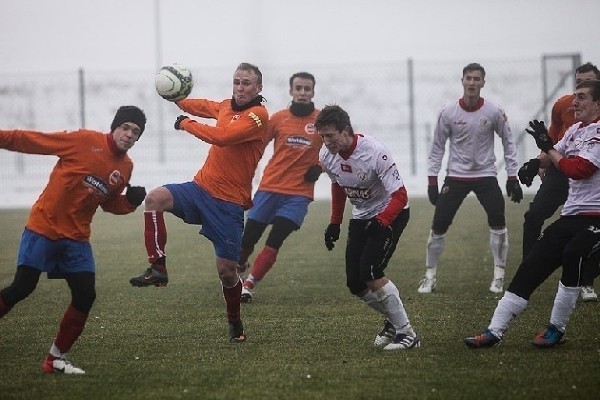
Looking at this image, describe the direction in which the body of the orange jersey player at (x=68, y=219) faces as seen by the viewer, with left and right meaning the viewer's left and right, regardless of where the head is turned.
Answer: facing the viewer and to the right of the viewer

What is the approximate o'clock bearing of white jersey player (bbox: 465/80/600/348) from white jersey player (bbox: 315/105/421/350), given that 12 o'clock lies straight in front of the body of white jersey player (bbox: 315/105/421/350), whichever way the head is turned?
white jersey player (bbox: 465/80/600/348) is roughly at 8 o'clock from white jersey player (bbox: 315/105/421/350).

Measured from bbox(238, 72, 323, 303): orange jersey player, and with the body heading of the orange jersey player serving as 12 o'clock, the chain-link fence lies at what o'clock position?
The chain-link fence is roughly at 6 o'clock from the orange jersey player.

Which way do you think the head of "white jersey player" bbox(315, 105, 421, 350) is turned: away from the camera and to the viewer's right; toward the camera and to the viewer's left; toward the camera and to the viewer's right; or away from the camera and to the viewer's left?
toward the camera and to the viewer's left

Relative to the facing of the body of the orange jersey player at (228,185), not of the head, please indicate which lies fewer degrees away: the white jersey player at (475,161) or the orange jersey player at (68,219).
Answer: the orange jersey player

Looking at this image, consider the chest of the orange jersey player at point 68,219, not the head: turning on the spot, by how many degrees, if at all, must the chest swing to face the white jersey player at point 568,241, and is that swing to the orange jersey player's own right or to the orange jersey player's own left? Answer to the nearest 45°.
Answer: approximately 45° to the orange jersey player's own left

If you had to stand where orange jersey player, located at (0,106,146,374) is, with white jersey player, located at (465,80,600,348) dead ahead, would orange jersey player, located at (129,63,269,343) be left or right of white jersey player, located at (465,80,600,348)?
left

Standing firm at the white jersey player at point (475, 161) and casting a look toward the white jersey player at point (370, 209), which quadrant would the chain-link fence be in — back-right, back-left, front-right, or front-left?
back-right

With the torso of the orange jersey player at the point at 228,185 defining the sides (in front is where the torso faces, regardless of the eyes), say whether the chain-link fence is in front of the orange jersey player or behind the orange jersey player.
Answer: behind

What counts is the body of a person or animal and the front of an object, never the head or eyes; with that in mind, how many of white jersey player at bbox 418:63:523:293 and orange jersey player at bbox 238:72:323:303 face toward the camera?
2

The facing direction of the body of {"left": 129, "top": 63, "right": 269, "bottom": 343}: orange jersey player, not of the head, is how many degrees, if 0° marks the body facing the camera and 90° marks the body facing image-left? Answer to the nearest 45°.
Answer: approximately 45°

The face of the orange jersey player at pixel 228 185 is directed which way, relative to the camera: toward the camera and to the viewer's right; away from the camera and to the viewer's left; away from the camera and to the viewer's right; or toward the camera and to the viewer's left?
toward the camera and to the viewer's left
